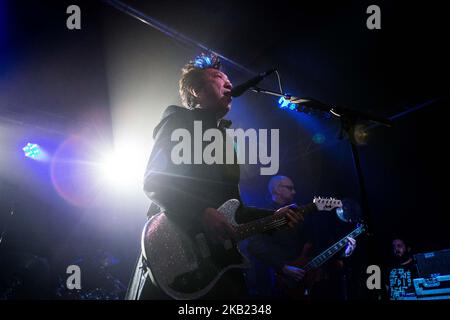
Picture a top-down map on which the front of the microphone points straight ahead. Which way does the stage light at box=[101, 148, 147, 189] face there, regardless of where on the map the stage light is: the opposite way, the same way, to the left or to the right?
to the left

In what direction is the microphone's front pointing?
to the viewer's left

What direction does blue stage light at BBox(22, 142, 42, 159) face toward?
toward the camera

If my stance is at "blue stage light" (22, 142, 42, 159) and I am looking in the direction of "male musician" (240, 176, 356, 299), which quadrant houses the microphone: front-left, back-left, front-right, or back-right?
front-right

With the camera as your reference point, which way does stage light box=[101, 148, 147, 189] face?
facing the viewer

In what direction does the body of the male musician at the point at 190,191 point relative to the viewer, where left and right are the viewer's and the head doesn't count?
facing the viewer and to the right of the viewer

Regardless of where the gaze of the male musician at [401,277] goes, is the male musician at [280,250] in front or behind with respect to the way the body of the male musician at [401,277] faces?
in front

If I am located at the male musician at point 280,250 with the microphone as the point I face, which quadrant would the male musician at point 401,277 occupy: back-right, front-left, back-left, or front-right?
back-left
